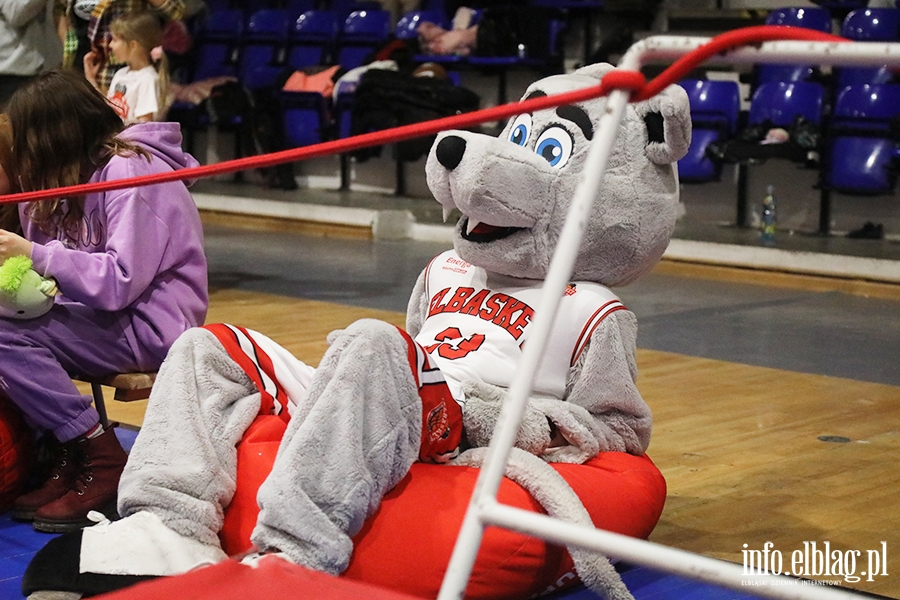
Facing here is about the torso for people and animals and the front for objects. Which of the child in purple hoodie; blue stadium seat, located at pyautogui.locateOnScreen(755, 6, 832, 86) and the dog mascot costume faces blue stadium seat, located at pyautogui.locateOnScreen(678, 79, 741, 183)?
blue stadium seat, located at pyautogui.locateOnScreen(755, 6, 832, 86)

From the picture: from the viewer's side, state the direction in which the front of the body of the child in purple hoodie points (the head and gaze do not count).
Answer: to the viewer's left

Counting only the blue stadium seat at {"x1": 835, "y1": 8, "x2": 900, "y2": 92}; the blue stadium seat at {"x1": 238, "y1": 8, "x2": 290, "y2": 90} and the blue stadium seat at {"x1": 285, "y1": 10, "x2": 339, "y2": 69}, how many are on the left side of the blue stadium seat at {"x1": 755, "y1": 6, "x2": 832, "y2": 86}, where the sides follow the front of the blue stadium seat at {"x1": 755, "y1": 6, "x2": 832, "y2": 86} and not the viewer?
1

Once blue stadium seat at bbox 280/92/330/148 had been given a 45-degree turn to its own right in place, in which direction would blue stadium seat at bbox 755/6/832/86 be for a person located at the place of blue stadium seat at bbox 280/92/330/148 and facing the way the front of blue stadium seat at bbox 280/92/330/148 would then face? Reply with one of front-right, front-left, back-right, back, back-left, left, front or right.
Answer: back-left

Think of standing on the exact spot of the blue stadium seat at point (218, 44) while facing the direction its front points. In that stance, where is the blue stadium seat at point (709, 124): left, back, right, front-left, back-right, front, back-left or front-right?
left

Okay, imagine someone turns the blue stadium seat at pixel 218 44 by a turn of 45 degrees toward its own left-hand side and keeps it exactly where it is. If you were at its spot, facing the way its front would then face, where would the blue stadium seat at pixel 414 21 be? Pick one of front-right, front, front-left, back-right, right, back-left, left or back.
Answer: front-left

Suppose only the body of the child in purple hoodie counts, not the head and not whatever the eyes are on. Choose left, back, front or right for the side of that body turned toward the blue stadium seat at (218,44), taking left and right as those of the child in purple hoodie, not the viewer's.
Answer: right

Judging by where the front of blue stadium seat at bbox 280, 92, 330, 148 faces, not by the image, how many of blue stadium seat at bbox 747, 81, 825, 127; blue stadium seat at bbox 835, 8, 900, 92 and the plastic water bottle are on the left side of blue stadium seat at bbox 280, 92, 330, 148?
3

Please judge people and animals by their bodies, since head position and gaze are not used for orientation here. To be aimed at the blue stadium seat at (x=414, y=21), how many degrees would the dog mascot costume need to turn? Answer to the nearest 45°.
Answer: approximately 135° to its right

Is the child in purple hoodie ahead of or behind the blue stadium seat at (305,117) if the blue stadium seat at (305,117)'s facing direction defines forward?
ahead

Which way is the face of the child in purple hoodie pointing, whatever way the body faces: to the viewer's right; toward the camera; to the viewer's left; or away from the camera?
to the viewer's left
